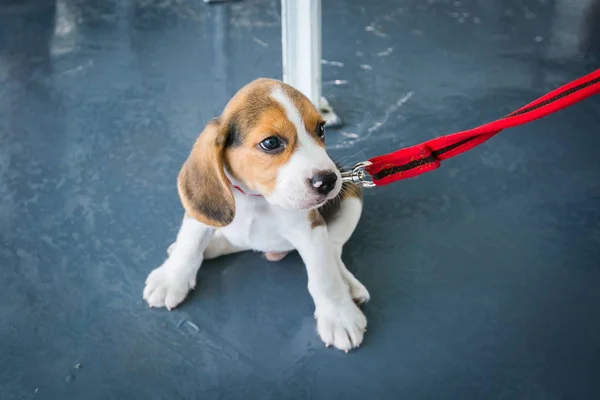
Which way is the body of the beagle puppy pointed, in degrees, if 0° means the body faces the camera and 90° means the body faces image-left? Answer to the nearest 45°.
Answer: approximately 0°

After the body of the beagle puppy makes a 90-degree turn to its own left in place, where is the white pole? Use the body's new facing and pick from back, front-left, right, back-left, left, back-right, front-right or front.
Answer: left
